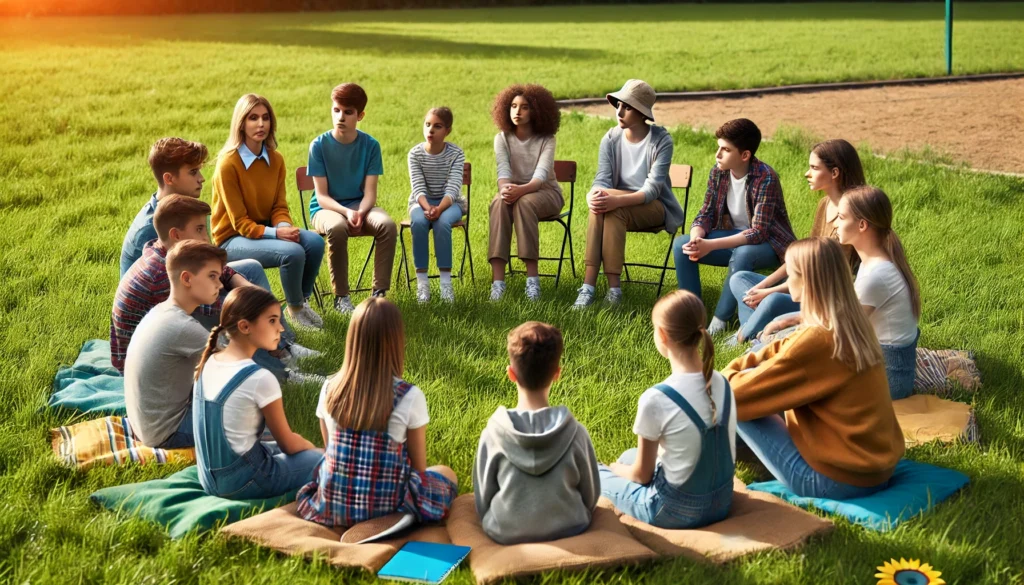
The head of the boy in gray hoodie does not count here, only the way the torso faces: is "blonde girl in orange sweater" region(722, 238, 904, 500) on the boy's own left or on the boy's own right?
on the boy's own right

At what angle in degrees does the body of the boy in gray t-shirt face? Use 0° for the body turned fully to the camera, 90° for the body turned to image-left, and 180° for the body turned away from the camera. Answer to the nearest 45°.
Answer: approximately 225°

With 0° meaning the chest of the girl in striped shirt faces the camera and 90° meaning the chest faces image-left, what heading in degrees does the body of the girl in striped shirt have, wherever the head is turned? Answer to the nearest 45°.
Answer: approximately 0°

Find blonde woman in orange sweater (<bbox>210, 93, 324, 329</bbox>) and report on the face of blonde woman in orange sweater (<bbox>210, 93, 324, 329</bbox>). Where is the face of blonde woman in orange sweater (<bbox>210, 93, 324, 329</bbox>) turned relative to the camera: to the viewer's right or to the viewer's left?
to the viewer's right

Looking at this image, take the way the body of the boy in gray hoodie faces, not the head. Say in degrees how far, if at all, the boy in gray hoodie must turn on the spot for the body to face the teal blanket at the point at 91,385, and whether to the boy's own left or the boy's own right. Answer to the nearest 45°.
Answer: approximately 45° to the boy's own left

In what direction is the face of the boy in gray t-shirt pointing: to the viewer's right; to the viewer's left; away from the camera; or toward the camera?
to the viewer's right

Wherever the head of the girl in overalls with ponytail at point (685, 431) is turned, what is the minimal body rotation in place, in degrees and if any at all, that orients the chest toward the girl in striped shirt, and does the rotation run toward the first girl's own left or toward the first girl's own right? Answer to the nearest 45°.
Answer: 0° — they already face them

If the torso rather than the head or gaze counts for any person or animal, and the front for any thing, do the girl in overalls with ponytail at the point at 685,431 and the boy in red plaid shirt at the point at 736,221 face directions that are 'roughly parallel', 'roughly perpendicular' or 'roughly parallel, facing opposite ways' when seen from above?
roughly perpendicular

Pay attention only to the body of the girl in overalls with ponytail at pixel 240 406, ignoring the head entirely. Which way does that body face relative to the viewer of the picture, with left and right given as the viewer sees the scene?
facing away from the viewer and to the right of the viewer

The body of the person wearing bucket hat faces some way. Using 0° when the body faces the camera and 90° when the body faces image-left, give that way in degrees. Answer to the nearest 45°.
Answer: approximately 45°

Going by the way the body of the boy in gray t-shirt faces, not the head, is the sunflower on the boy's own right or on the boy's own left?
on the boy's own right

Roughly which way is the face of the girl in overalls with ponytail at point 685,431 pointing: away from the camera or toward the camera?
away from the camera

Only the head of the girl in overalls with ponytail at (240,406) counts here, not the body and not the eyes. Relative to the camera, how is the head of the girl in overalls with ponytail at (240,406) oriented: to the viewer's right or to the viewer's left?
to the viewer's right

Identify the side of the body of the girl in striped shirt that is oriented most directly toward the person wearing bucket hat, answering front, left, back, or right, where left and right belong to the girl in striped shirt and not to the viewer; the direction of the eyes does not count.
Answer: left
